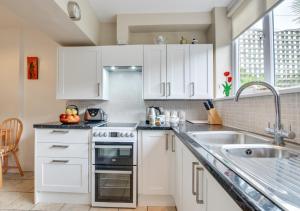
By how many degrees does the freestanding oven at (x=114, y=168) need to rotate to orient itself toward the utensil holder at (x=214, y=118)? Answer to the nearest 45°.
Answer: approximately 90° to its left

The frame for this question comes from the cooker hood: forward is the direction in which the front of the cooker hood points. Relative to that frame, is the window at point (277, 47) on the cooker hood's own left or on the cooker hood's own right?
on the cooker hood's own left

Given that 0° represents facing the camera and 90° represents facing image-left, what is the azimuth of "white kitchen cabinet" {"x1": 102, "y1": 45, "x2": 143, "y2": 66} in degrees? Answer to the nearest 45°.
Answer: approximately 0°

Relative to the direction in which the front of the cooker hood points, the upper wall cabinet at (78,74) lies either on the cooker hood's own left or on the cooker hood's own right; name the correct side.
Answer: on the cooker hood's own right
